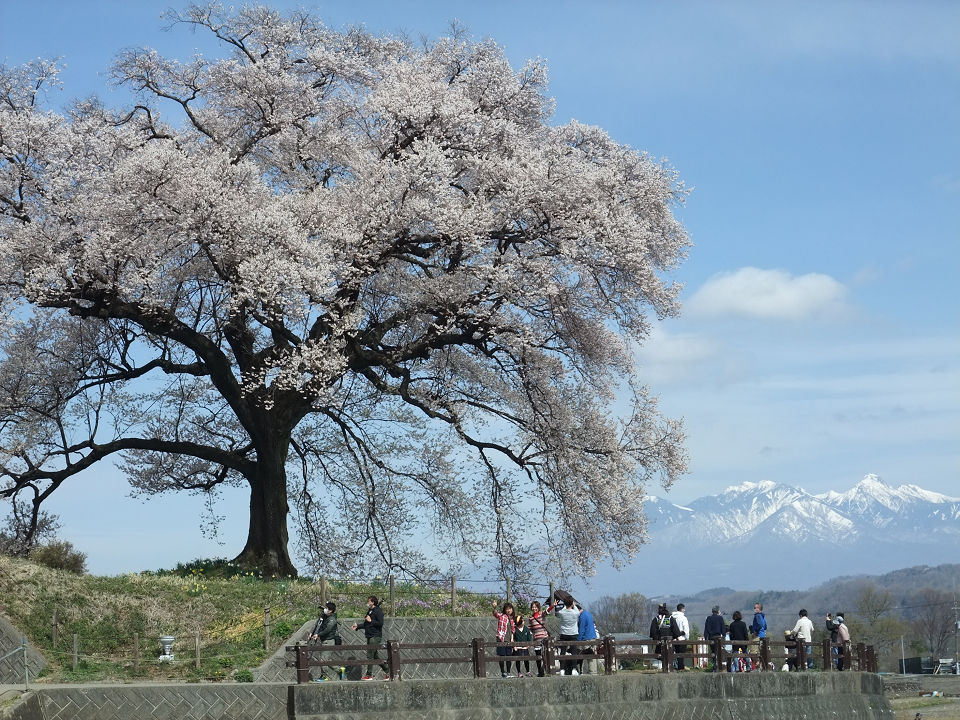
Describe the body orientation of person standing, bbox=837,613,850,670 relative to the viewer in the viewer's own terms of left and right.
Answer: facing to the left of the viewer

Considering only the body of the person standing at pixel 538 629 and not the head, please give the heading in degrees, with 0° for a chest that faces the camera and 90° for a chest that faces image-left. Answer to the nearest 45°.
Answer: approximately 0°

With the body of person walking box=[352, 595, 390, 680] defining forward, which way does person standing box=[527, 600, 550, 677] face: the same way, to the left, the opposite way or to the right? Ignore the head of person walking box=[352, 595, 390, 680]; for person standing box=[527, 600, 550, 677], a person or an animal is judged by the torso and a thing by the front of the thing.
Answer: to the left

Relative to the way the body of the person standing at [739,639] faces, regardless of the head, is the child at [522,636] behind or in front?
behind

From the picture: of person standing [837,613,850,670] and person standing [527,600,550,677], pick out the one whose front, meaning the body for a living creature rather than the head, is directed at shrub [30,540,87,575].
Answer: person standing [837,613,850,670]

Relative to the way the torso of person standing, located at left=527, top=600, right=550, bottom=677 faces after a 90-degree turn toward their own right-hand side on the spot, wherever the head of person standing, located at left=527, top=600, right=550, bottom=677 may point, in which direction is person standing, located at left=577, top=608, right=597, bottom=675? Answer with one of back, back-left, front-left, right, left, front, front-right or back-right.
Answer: back-right

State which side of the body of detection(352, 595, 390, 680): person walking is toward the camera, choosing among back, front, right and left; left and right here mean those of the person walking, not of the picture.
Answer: left

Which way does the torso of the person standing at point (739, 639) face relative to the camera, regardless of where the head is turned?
away from the camera
